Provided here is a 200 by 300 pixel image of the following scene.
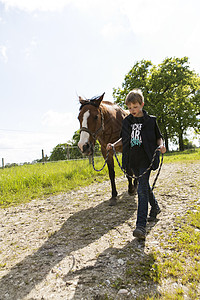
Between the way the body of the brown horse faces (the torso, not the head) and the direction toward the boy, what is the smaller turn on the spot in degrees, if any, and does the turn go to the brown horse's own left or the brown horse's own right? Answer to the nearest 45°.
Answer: approximately 90° to the brown horse's own left

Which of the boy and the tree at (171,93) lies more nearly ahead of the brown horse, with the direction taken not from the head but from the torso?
the boy

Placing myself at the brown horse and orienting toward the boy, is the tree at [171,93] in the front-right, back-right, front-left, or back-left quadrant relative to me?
back-left

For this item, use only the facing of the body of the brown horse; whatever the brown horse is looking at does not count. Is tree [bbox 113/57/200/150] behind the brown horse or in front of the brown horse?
behind

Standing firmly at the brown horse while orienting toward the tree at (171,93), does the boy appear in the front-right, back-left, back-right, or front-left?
back-right

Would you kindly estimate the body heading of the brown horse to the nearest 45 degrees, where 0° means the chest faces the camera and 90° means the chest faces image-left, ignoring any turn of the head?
approximately 45°
